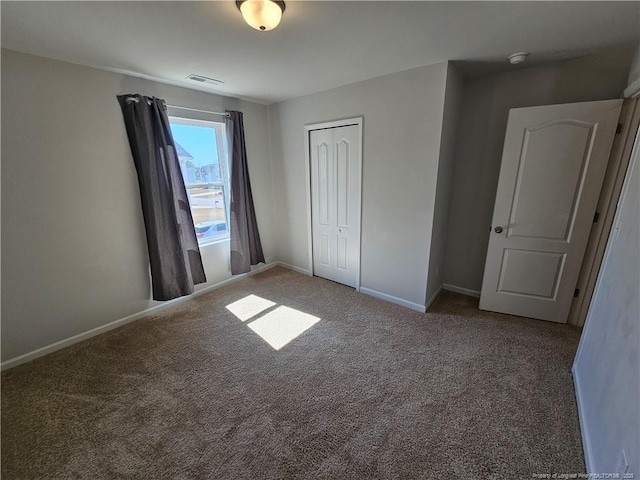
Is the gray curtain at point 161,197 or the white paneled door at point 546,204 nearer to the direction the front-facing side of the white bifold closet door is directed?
the gray curtain

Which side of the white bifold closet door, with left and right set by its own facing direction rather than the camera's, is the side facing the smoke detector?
left

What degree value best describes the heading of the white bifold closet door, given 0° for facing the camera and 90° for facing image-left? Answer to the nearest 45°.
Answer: approximately 45°

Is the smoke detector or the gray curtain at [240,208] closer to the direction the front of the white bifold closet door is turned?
the gray curtain

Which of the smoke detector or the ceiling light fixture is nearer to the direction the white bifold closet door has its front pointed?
the ceiling light fixture

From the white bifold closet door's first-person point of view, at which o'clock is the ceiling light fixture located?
The ceiling light fixture is roughly at 11 o'clock from the white bifold closet door.

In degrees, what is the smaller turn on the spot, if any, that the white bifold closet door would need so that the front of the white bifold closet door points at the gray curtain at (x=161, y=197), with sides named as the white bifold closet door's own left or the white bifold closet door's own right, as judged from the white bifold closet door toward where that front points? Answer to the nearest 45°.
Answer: approximately 45° to the white bifold closet door's own right

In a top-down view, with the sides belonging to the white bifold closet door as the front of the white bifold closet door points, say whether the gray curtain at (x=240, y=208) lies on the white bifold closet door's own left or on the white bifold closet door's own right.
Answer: on the white bifold closet door's own right

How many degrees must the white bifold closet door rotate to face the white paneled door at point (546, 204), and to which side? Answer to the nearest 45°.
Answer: approximately 135° to its left
